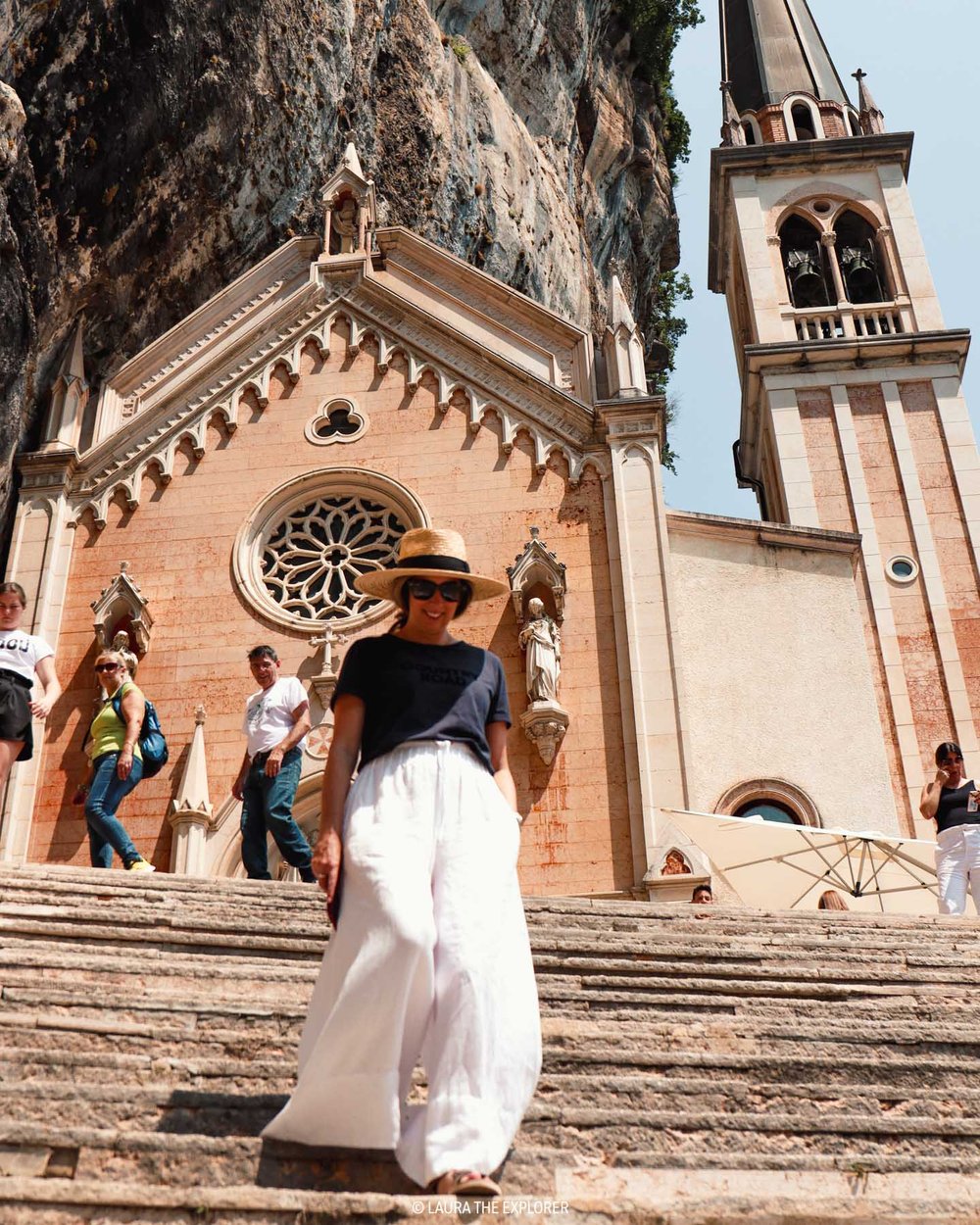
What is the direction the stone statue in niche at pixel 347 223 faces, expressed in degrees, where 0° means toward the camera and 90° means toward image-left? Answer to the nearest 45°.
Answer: approximately 0°

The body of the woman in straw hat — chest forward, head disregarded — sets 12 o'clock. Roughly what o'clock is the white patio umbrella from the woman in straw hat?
The white patio umbrella is roughly at 7 o'clock from the woman in straw hat.

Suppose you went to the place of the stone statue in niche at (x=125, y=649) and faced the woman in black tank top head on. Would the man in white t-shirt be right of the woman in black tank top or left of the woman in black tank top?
right

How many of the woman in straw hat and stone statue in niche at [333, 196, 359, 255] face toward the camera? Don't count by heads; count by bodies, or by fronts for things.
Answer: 2

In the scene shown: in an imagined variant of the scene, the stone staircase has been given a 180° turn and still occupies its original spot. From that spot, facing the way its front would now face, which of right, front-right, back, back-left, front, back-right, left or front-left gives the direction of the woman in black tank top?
front-right
